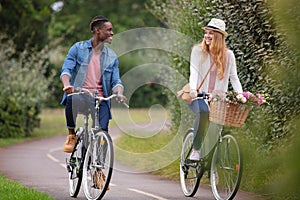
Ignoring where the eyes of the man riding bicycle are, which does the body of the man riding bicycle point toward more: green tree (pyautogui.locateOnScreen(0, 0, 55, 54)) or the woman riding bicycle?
the woman riding bicycle

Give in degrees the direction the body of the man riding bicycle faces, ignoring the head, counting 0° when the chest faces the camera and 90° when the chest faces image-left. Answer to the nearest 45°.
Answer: approximately 0°

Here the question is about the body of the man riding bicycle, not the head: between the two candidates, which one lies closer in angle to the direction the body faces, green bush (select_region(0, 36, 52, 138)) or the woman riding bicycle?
the woman riding bicycle

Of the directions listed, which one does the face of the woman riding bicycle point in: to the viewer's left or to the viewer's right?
to the viewer's left

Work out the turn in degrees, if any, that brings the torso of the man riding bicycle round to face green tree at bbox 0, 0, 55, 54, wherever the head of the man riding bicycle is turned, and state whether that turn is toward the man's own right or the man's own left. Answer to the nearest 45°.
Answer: approximately 180°

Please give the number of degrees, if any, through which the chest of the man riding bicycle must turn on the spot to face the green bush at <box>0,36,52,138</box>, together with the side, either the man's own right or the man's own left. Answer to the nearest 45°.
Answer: approximately 180°

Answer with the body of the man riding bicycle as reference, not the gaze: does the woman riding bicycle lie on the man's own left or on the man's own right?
on the man's own left
